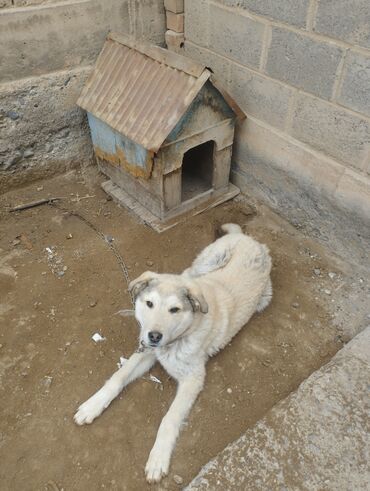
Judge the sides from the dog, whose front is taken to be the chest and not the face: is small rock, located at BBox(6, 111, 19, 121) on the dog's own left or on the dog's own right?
on the dog's own right

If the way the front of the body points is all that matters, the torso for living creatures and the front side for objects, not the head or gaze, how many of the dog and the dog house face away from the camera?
0

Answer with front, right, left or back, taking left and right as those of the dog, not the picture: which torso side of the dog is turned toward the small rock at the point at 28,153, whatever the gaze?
right

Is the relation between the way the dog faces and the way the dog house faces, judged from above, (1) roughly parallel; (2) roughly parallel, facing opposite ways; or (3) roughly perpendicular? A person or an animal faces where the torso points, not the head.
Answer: roughly perpendicular

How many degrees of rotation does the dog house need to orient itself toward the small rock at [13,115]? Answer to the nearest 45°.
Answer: approximately 135° to its right

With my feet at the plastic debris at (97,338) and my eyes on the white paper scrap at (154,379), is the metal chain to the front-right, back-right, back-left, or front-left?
back-left

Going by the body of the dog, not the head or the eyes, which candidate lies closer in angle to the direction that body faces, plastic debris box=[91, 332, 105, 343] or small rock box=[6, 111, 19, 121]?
the plastic debris

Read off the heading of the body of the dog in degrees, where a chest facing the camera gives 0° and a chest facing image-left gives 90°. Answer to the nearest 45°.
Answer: approximately 45°

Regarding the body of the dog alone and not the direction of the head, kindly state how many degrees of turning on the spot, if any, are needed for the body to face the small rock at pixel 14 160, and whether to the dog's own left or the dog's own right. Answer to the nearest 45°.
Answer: approximately 90° to the dog's own right

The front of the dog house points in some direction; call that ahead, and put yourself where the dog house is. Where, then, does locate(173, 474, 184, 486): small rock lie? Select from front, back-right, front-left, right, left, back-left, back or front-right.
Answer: front-right

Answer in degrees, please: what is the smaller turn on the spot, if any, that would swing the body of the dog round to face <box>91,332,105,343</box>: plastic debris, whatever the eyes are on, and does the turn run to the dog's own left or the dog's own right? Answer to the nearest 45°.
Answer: approximately 45° to the dog's own right

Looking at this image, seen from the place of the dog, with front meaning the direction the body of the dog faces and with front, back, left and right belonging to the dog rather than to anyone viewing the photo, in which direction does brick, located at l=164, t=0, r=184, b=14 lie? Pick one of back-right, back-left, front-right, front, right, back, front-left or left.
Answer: back-right

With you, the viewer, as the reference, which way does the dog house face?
facing the viewer and to the right of the viewer
